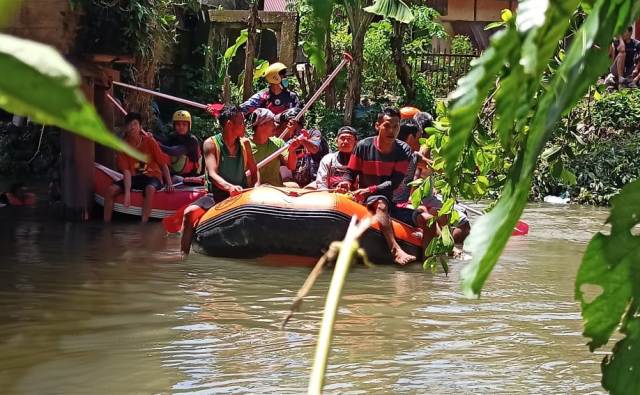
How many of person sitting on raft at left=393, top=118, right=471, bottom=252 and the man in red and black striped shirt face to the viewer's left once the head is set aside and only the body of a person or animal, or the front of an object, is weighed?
0

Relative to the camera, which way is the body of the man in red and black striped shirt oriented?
toward the camera

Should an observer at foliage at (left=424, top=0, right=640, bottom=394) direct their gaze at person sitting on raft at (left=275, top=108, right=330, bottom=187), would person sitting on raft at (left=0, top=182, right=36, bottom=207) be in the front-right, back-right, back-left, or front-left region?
front-left

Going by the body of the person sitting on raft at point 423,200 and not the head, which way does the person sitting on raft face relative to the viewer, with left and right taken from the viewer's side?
facing the viewer and to the right of the viewer

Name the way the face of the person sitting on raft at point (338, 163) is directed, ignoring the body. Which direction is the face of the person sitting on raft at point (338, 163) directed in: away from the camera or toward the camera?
toward the camera

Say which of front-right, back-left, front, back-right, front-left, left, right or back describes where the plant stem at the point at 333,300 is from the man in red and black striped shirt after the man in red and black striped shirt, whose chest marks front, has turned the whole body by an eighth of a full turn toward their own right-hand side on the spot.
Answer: front-left

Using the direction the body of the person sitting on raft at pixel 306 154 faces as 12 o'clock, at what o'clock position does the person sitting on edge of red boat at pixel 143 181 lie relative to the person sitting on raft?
The person sitting on edge of red boat is roughly at 2 o'clock from the person sitting on raft.

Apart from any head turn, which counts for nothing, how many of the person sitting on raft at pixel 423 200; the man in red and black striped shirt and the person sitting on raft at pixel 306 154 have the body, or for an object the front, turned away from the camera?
0

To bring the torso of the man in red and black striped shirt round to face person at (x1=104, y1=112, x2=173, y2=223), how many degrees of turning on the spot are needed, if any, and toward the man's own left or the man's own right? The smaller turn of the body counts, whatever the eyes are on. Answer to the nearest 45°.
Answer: approximately 135° to the man's own right

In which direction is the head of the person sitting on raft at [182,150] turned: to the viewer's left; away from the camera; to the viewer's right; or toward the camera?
toward the camera
